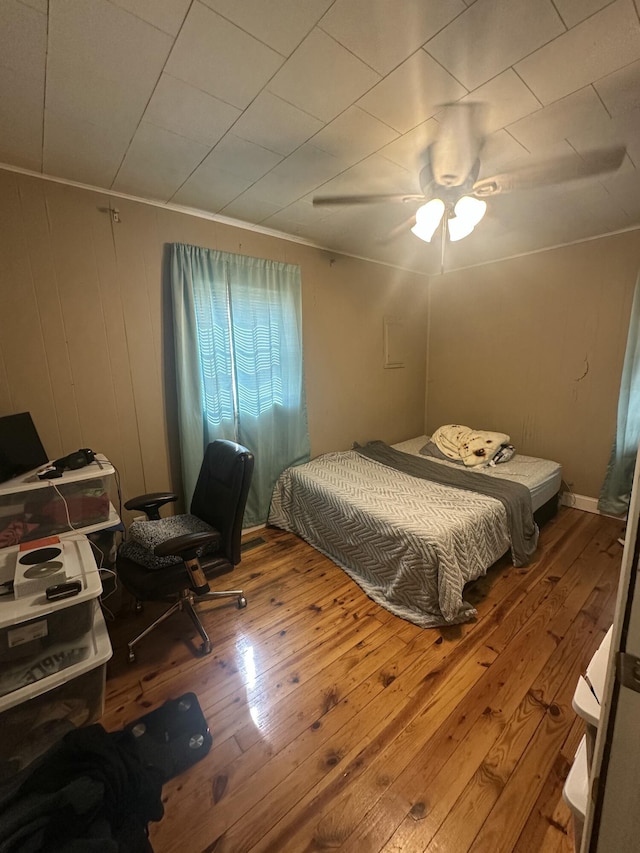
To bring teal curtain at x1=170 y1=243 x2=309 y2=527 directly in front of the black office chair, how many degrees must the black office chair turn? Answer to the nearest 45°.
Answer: approximately 180°

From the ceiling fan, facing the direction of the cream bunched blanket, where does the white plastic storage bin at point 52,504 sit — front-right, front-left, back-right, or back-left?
back-left

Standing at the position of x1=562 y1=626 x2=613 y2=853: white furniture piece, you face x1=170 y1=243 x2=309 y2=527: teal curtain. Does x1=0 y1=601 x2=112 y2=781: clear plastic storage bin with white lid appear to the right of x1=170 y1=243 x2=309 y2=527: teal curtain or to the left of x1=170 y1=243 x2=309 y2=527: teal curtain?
left

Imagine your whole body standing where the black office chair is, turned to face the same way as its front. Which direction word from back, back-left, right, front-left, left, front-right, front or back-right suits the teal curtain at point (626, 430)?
back-left

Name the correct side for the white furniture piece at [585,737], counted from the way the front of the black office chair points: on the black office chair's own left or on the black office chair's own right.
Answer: on the black office chair's own left

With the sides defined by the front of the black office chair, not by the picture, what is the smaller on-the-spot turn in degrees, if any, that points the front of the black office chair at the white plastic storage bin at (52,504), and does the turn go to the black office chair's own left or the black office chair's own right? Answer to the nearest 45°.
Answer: approximately 45° to the black office chair's own right

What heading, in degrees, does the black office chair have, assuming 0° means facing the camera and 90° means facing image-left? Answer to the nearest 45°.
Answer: approximately 45°
